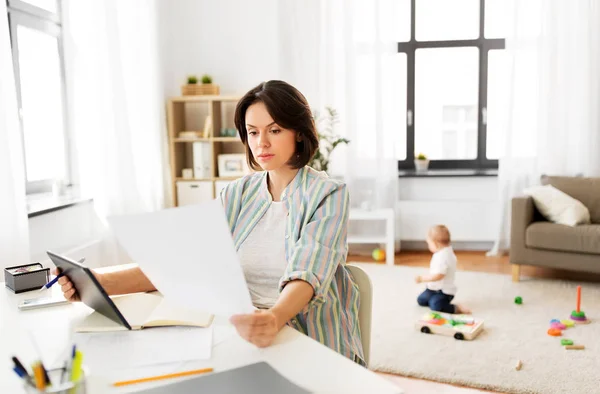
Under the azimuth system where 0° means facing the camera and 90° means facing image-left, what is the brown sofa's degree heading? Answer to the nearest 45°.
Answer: approximately 0°

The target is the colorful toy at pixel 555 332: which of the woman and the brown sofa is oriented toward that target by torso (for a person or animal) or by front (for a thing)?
the brown sofa

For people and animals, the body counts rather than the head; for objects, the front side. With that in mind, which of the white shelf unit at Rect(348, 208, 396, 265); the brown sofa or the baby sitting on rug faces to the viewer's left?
the baby sitting on rug

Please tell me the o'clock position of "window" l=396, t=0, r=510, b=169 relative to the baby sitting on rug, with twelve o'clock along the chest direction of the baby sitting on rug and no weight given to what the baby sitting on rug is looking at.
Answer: The window is roughly at 3 o'clock from the baby sitting on rug.

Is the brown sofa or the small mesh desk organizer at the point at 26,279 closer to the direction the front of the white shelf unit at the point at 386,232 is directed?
the small mesh desk organizer

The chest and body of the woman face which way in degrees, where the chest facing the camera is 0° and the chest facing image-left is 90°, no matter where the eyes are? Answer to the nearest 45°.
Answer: approximately 45°

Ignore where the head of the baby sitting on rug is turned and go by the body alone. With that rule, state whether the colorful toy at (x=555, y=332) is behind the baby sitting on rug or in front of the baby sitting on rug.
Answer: behind
